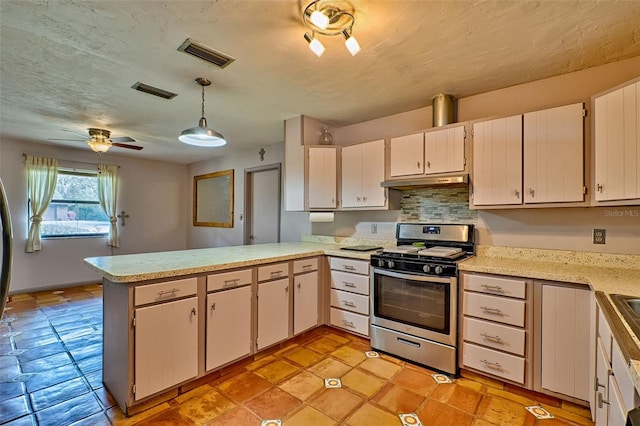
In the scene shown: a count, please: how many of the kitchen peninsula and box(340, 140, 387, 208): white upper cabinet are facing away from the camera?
0

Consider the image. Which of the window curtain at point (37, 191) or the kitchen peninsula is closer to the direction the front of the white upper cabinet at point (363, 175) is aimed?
the kitchen peninsula

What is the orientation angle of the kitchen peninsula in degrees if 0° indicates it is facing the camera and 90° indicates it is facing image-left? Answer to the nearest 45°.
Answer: approximately 315°

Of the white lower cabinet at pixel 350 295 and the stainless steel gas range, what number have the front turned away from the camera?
0

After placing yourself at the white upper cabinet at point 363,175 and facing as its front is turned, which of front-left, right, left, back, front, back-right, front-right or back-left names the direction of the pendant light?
front

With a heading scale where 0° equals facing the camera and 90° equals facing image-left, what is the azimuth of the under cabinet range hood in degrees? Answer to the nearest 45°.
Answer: approximately 45°

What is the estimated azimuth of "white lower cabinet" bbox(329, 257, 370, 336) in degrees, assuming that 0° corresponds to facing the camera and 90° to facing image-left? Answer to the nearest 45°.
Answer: approximately 45°

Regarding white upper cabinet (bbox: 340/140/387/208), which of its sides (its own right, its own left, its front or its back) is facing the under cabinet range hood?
left

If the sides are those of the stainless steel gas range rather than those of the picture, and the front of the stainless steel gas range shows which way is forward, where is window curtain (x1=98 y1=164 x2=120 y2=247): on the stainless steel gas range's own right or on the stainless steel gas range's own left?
on the stainless steel gas range's own right

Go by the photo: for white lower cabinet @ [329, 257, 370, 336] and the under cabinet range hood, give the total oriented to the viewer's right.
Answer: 0

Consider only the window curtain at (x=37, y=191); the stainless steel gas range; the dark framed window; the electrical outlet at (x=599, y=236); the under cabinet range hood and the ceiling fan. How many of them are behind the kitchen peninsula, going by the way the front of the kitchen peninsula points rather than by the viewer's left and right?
3

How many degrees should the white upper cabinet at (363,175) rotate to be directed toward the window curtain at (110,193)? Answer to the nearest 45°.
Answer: approximately 45° to its right

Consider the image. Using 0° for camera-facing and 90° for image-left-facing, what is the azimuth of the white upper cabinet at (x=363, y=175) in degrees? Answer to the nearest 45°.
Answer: approximately 45°
